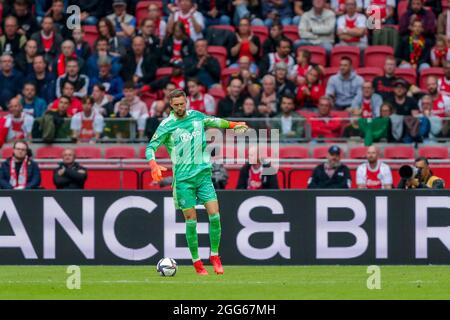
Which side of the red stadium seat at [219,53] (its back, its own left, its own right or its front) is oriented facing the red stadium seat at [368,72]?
left

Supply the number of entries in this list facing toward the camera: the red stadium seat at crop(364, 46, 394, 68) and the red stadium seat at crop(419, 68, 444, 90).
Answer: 2

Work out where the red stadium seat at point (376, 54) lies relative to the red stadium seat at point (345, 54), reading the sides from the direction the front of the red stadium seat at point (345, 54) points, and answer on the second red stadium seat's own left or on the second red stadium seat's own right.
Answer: on the second red stadium seat's own left

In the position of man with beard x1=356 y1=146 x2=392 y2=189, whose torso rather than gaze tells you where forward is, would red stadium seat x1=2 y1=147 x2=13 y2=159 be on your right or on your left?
on your right

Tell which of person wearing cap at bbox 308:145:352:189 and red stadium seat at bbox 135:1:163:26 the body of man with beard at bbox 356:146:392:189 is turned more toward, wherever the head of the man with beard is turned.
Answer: the person wearing cap

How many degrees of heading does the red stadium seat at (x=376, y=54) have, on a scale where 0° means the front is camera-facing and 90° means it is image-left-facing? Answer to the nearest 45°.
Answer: approximately 0°

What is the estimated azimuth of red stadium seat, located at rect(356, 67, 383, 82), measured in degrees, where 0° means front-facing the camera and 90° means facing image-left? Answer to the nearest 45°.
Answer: approximately 0°

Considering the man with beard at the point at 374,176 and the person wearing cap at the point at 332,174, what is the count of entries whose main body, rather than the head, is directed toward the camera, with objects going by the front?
2

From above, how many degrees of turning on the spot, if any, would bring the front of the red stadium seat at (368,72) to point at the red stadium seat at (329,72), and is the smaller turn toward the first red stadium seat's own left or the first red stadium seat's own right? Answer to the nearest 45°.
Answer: approximately 90° to the first red stadium seat's own right
